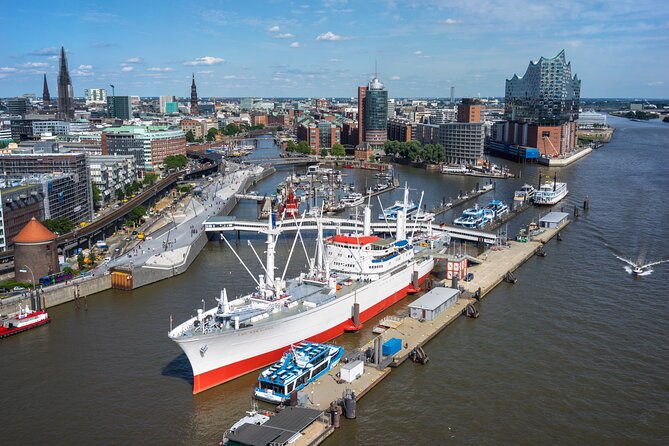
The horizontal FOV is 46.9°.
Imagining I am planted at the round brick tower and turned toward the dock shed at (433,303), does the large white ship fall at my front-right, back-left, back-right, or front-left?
front-right

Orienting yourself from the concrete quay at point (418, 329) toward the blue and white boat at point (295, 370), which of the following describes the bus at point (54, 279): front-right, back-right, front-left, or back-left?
front-right

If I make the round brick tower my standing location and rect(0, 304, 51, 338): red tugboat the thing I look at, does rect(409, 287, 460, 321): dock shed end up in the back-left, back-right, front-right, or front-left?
front-left

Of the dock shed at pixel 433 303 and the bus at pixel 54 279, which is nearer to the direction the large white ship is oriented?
the bus

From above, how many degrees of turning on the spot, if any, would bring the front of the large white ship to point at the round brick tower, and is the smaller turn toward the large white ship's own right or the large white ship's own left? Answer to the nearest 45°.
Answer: approximately 90° to the large white ship's own right

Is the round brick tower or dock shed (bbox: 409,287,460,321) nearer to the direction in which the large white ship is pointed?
the round brick tower

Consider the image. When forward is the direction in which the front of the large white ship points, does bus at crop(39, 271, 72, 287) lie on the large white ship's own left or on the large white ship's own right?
on the large white ship's own right

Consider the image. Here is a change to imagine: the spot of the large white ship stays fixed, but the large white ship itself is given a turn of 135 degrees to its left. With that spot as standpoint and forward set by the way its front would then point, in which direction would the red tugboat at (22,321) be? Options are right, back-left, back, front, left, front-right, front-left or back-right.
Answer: back

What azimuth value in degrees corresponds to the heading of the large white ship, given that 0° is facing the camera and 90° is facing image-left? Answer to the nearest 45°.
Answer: approximately 45°
